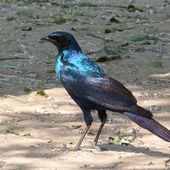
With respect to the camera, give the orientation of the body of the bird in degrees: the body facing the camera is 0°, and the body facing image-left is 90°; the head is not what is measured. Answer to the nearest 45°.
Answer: approximately 90°
